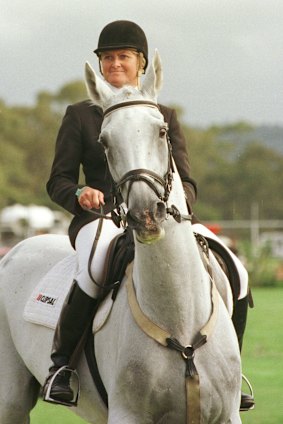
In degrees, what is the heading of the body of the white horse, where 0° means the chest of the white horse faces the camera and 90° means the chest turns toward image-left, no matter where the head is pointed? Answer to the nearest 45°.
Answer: approximately 315°
